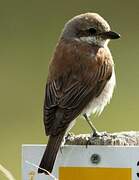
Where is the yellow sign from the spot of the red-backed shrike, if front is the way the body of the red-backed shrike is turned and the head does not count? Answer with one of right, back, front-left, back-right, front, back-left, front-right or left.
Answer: back-right

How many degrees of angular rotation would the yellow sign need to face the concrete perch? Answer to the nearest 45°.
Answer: approximately 180°

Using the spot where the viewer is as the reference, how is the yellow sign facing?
facing the viewer

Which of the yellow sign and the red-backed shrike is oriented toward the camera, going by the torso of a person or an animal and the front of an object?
the yellow sign

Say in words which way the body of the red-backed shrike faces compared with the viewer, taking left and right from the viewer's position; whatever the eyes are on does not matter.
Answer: facing away from the viewer and to the right of the viewer

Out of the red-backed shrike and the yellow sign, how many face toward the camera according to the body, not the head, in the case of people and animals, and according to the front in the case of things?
1

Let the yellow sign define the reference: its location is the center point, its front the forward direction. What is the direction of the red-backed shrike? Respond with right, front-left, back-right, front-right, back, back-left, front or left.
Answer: back
